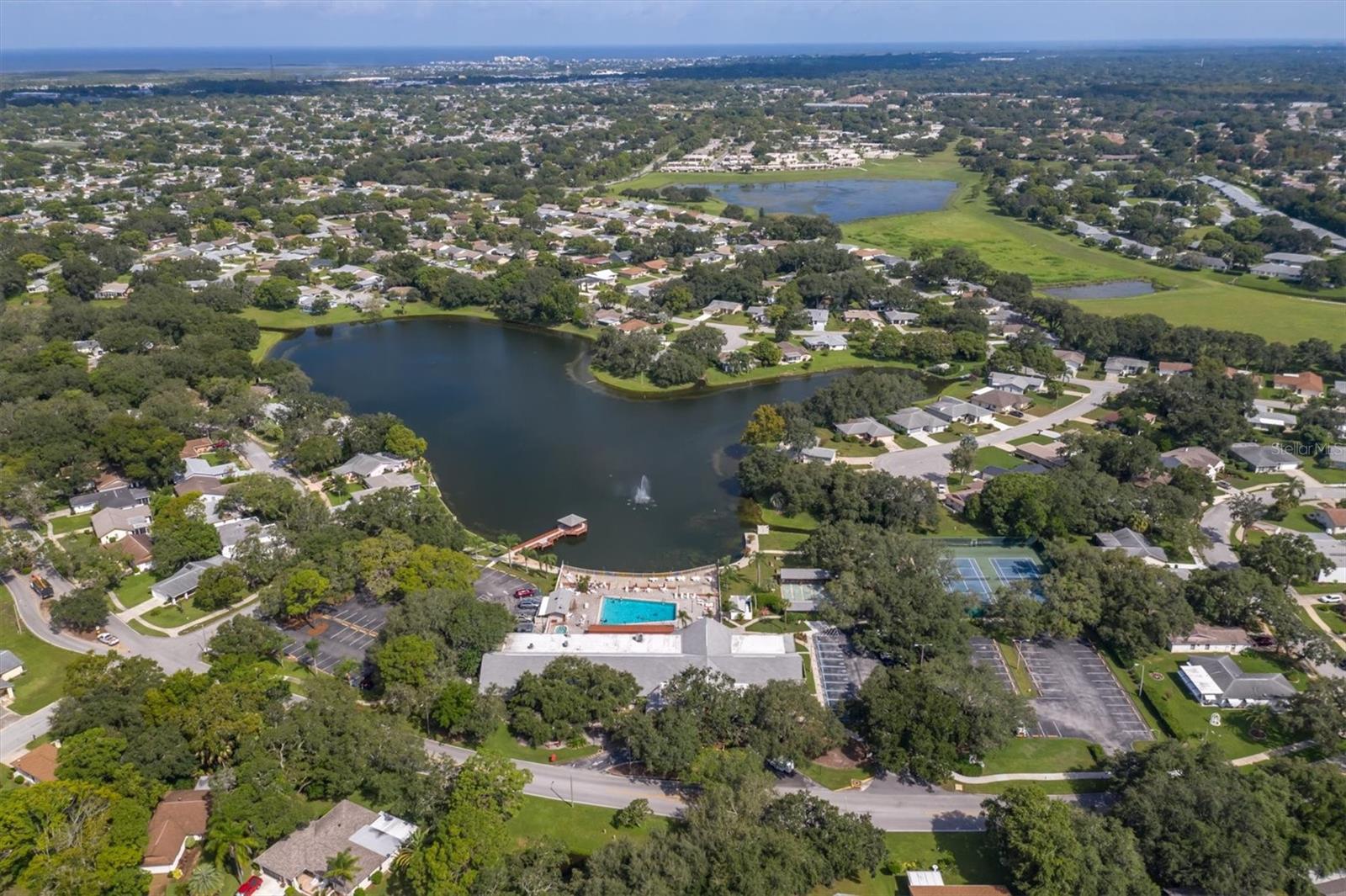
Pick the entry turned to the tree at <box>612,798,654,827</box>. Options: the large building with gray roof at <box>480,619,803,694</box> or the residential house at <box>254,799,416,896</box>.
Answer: the large building with gray roof

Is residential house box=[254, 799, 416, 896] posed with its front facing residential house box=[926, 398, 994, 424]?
no

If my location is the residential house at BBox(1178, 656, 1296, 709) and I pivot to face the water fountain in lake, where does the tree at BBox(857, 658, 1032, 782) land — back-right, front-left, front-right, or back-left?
front-left

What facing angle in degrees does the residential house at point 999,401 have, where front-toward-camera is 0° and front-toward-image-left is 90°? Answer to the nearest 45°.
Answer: approximately 315°

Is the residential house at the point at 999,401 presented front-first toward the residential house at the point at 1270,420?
no

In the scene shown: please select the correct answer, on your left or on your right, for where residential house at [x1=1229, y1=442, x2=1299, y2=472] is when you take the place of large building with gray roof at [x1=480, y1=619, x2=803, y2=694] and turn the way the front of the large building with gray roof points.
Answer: on your left

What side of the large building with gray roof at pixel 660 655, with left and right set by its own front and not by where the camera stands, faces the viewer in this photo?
front

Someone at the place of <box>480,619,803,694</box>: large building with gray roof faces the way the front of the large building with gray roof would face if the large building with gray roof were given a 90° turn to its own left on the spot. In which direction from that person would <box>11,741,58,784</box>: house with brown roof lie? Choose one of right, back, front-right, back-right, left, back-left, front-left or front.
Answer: back

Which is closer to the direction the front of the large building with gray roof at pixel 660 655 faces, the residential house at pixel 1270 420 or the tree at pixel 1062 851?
the tree

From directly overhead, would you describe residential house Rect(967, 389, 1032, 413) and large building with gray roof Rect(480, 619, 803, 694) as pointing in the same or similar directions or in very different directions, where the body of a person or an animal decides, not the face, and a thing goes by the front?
same or similar directions

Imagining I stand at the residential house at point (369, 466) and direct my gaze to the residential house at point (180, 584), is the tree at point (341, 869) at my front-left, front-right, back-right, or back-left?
front-left

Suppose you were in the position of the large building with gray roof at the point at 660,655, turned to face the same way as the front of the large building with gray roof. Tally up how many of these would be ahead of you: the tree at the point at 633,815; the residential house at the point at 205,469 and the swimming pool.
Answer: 1

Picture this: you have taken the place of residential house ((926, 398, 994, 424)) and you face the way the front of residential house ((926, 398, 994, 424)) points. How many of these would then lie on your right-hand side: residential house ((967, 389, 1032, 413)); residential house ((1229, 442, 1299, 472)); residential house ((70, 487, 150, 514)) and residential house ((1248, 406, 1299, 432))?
1
